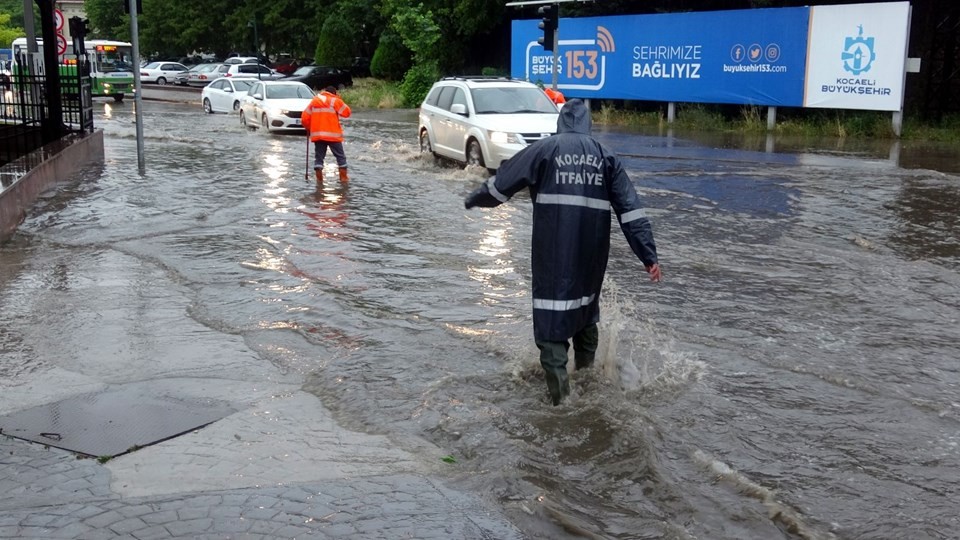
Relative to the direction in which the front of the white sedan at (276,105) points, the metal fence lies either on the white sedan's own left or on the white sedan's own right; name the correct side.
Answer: on the white sedan's own right

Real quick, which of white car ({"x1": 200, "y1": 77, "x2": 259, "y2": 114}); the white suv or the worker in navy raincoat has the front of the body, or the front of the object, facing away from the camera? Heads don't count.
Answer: the worker in navy raincoat

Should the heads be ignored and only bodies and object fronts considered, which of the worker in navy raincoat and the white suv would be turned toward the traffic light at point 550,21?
the worker in navy raincoat

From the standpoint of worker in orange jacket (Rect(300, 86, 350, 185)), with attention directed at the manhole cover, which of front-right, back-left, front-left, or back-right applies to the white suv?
back-left

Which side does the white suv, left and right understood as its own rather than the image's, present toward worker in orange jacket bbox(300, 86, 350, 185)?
right

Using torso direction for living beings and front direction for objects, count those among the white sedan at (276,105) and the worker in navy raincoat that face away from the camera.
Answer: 1

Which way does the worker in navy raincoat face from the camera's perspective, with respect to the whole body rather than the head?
away from the camera

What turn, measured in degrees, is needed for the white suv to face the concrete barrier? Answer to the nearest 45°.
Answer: approximately 90° to its right

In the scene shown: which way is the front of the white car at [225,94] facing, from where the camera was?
facing the viewer and to the right of the viewer

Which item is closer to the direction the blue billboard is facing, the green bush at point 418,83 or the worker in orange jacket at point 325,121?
the worker in orange jacket

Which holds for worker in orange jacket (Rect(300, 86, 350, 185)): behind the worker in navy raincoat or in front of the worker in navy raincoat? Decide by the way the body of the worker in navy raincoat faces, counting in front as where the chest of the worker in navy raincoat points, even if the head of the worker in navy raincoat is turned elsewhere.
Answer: in front

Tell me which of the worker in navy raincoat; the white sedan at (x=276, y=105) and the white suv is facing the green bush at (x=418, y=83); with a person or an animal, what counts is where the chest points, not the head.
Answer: the worker in navy raincoat

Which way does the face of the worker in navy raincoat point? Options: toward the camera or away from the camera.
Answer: away from the camera

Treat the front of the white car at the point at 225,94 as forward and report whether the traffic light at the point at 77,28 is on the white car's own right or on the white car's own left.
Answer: on the white car's own right

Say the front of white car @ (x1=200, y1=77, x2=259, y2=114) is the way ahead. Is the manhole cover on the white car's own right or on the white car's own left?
on the white car's own right

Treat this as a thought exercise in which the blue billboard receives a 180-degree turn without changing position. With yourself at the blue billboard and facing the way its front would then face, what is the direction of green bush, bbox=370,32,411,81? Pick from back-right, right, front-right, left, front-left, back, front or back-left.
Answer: left

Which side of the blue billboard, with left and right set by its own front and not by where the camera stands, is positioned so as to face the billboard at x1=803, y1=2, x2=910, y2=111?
left

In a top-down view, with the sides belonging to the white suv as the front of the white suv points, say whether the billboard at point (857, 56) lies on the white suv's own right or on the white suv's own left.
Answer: on the white suv's own left
